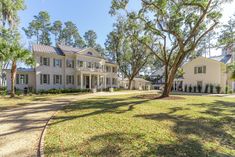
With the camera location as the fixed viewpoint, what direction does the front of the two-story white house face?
facing the viewer and to the right of the viewer

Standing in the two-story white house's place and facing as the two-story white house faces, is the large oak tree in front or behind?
in front
